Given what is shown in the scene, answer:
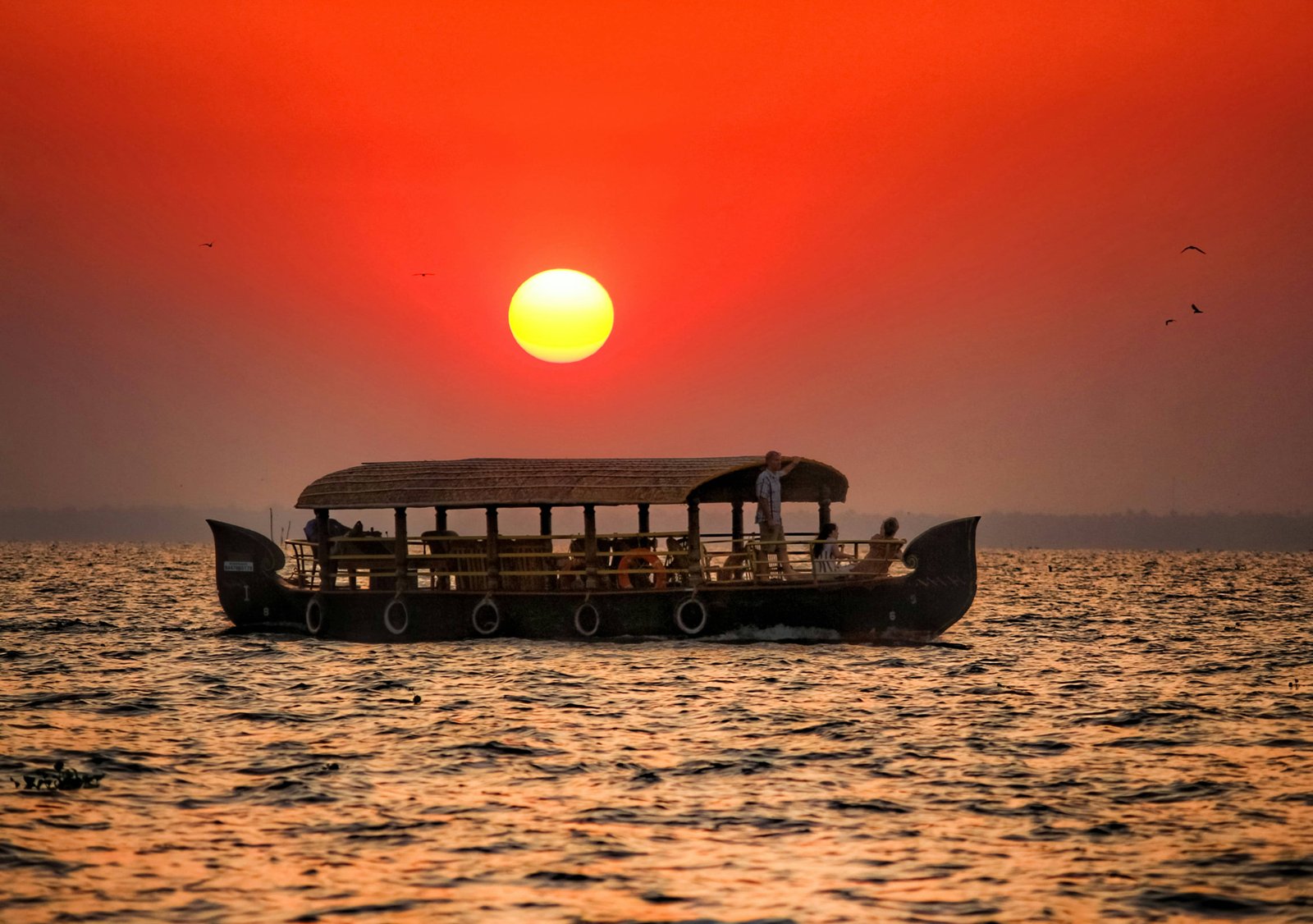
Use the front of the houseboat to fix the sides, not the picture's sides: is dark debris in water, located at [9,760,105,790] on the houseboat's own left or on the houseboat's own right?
on the houseboat's own right

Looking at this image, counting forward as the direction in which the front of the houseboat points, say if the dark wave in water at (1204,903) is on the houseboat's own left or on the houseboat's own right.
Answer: on the houseboat's own right

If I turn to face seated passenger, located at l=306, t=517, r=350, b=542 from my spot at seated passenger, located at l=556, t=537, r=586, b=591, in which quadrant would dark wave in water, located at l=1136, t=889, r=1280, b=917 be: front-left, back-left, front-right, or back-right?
back-left

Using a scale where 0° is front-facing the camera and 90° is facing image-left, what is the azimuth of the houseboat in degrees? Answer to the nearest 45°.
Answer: approximately 270°

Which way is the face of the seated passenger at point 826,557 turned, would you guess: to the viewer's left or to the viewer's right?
to the viewer's right
